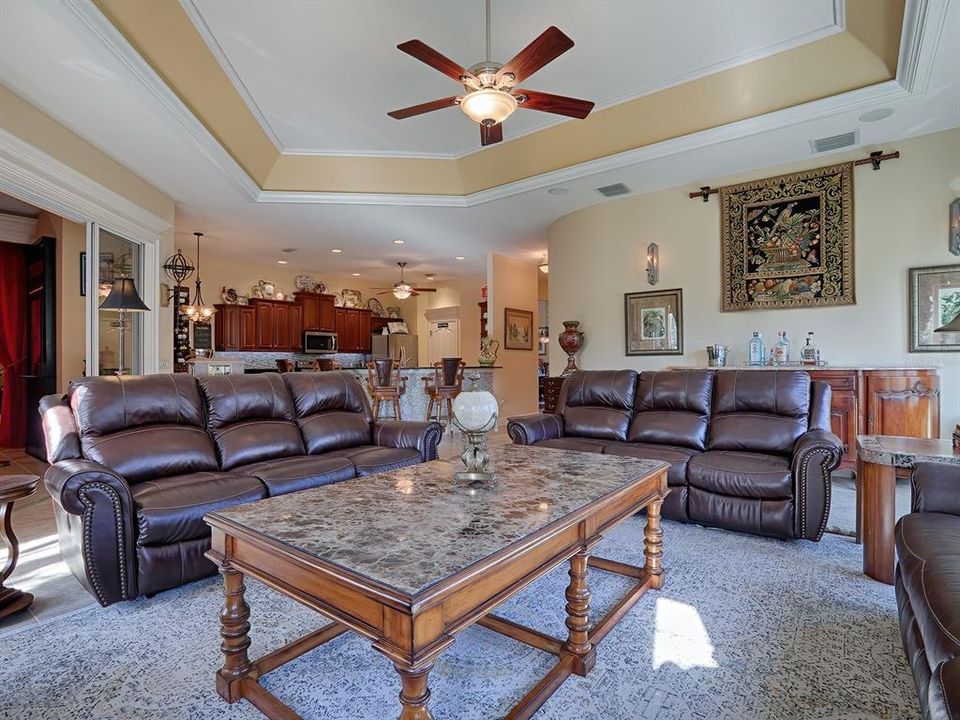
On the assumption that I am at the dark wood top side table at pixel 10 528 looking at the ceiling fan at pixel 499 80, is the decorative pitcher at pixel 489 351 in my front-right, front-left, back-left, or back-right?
front-left

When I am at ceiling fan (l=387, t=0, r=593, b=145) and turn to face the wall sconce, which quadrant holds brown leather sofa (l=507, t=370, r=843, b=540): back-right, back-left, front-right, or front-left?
front-right

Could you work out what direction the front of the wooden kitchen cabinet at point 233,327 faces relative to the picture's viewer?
facing the viewer

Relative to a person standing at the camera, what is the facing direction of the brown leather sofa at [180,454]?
facing the viewer and to the right of the viewer

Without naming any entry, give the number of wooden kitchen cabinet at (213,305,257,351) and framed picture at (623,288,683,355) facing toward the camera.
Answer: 2

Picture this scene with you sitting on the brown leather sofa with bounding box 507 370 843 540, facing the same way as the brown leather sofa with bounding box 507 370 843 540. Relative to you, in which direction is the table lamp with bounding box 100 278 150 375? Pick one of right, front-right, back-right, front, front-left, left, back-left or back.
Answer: front-right

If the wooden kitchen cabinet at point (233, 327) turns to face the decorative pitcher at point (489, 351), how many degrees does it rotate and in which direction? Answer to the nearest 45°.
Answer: approximately 45° to its left

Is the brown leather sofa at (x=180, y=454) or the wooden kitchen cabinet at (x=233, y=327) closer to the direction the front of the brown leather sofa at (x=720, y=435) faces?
the brown leather sofa

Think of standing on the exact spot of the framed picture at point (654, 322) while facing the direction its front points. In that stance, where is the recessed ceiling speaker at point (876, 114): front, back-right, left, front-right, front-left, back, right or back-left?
front-left

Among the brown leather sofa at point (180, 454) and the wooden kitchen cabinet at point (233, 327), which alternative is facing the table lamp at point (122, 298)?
the wooden kitchen cabinet

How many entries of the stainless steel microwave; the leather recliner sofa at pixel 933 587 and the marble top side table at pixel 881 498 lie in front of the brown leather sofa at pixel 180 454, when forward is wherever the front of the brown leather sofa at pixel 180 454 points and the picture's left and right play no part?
2

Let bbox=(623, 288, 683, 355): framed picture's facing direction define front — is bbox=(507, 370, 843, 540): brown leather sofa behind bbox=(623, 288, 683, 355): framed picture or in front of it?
in front

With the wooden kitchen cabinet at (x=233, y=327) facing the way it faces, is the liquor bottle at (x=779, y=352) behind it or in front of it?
in front

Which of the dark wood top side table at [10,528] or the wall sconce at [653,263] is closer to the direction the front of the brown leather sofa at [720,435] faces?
the dark wood top side table

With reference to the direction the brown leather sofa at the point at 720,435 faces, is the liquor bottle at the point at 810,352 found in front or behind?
behind

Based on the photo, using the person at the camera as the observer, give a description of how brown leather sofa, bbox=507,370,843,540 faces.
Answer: facing the viewer and to the left of the viewer

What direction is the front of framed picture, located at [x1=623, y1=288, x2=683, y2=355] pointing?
toward the camera

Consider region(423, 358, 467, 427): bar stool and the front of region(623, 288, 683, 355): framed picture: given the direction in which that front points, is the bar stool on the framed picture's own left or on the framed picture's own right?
on the framed picture's own right

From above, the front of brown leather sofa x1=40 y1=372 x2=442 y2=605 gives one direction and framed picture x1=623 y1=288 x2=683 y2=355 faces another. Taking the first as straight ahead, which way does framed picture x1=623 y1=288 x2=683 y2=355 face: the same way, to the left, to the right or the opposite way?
to the right
